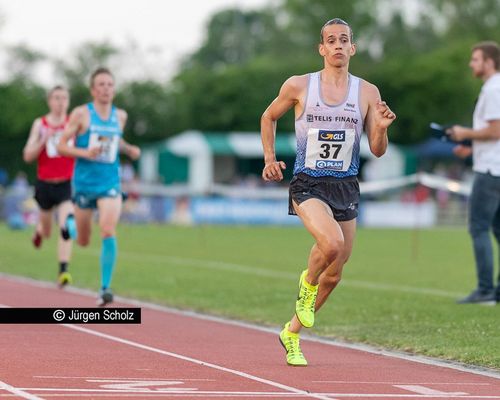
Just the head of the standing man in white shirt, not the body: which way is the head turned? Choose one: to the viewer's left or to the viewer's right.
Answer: to the viewer's left

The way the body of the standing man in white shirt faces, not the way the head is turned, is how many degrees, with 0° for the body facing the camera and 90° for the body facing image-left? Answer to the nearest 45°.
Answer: approximately 90°
